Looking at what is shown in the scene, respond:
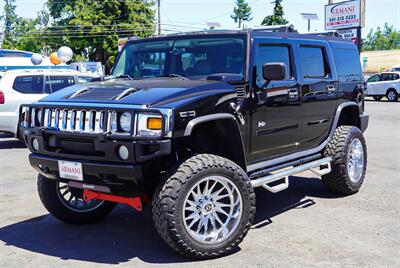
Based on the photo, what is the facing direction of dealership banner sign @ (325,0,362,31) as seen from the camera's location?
facing the viewer

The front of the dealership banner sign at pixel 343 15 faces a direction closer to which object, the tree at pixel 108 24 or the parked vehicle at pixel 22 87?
the parked vehicle

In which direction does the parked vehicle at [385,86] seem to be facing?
to the viewer's left

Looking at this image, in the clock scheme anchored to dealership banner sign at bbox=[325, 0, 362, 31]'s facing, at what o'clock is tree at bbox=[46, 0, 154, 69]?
The tree is roughly at 4 o'clock from the dealership banner sign.

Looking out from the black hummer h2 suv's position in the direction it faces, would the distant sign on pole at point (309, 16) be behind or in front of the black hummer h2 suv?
behind

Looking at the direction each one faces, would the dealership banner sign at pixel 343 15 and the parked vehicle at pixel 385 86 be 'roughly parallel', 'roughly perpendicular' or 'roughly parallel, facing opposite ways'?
roughly perpendicular

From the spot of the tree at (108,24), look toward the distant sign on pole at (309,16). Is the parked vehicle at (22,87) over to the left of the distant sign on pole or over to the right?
right

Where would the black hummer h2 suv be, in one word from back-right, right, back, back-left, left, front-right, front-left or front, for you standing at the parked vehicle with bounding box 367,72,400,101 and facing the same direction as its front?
left

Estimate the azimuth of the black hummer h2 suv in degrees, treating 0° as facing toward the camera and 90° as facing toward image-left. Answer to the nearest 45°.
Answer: approximately 45°

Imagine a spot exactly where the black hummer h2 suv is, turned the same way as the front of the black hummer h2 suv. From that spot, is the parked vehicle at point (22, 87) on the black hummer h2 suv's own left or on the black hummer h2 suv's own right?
on the black hummer h2 suv's own right

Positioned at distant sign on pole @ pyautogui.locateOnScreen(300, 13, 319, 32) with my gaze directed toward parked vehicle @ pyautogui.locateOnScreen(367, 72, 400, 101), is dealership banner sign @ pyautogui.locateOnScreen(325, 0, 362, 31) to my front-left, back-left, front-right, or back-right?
front-left

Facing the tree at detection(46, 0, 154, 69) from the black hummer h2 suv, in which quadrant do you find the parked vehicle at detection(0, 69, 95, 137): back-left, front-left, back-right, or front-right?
front-left
